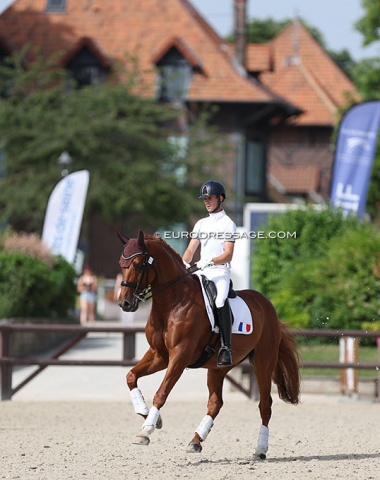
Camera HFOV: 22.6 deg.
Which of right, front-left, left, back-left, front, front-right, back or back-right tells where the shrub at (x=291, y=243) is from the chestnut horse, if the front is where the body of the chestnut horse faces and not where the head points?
back-right

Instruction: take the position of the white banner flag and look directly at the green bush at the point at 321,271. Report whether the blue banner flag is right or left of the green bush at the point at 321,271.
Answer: left

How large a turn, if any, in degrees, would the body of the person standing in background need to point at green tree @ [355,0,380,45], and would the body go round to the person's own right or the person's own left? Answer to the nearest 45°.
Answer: approximately 135° to the person's own left

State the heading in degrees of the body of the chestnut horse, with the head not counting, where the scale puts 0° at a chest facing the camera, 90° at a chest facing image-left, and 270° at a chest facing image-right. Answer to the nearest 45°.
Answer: approximately 45°

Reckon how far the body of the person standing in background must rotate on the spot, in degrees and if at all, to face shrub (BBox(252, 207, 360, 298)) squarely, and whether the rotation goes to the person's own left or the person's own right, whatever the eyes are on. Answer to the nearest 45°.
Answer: approximately 45° to the person's own left

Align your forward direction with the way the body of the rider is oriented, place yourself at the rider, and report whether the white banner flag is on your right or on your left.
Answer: on your right

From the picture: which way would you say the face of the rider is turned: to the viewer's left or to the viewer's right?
to the viewer's left

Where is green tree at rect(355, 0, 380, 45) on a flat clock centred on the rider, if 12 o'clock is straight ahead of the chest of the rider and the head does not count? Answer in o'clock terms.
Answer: The green tree is roughly at 5 o'clock from the rider.

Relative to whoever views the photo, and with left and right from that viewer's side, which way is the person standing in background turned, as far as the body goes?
facing the viewer

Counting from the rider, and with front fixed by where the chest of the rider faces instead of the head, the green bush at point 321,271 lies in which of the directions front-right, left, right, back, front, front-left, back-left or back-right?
back-right

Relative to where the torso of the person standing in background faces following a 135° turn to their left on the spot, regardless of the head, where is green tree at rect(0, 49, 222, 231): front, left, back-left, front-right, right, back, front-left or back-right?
front-left

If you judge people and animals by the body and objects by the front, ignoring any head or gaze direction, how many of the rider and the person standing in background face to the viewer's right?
0

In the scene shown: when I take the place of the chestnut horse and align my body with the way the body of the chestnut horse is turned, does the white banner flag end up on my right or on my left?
on my right

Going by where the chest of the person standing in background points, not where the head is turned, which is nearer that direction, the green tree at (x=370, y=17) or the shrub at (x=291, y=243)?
the shrub
